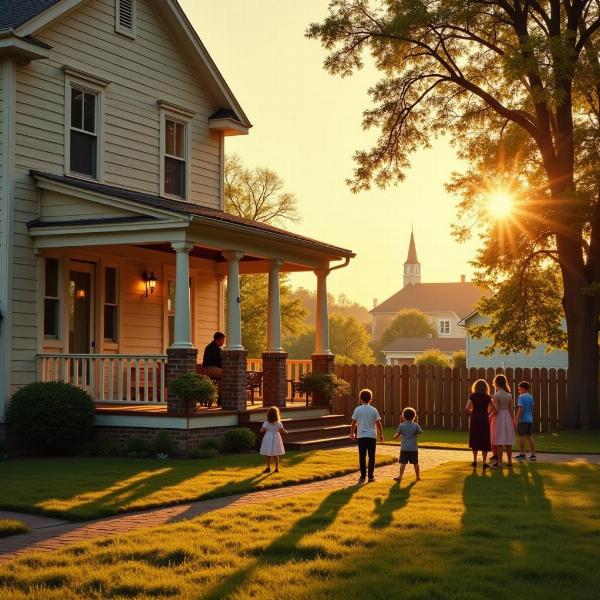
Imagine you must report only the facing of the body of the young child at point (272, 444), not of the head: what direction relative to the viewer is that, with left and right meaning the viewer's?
facing away from the viewer

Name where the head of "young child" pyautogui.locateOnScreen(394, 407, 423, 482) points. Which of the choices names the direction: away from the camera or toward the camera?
away from the camera

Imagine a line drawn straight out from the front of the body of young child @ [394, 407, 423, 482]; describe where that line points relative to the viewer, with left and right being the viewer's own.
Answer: facing away from the viewer

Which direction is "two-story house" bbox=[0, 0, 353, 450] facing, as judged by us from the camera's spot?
facing the viewer and to the right of the viewer

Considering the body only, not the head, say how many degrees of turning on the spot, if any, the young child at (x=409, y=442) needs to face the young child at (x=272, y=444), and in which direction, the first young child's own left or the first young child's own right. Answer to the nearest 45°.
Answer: approximately 90° to the first young child's own left

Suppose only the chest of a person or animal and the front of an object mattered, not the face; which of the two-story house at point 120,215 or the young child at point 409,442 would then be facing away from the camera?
the young child

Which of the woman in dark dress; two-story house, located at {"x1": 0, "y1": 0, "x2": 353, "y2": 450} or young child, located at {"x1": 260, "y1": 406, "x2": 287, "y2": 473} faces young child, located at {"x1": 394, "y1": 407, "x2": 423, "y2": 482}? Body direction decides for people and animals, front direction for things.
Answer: the two-story house

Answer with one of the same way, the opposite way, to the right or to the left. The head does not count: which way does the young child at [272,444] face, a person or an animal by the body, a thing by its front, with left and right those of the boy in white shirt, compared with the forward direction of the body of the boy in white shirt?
the same way

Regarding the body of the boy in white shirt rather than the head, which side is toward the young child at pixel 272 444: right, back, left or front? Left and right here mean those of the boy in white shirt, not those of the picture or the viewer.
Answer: left

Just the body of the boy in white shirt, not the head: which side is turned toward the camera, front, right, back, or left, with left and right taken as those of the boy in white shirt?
back

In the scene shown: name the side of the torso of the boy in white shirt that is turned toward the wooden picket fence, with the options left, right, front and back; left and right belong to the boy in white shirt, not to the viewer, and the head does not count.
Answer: front

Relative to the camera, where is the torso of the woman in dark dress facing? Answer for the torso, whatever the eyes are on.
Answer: away from the camera

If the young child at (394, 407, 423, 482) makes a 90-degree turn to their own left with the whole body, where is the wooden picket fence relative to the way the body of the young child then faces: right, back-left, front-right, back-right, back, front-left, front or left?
right

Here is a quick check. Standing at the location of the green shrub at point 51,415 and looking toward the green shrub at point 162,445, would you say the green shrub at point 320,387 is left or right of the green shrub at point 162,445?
left

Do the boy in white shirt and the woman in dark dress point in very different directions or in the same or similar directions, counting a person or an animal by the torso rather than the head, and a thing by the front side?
same or similar directions

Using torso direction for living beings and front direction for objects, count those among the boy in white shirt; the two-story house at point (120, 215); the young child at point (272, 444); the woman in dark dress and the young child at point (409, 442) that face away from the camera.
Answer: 4

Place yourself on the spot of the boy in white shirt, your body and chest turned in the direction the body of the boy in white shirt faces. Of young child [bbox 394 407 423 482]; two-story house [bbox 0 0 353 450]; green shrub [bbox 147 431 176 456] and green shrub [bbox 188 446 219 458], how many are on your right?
1
